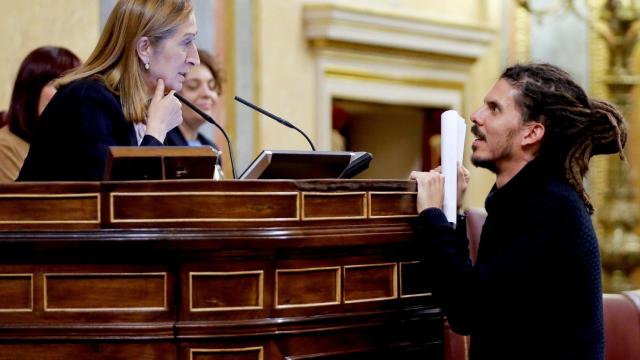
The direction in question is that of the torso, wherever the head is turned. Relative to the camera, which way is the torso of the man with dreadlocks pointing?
to the viewer's left

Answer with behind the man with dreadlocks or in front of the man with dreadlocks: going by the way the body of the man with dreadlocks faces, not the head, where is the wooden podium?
in front

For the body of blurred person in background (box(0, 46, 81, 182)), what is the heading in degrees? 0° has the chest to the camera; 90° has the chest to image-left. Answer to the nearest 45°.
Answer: approximately 270°

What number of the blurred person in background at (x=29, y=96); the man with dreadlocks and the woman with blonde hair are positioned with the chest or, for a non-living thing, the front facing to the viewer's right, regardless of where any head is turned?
2

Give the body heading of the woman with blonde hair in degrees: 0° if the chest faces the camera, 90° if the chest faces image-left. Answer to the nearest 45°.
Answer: approximately 270°

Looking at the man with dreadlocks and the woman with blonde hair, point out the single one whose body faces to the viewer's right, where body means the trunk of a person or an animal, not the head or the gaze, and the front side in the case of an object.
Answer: the woman with blonde hair

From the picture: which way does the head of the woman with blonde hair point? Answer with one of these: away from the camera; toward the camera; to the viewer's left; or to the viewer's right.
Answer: to the viewer's right

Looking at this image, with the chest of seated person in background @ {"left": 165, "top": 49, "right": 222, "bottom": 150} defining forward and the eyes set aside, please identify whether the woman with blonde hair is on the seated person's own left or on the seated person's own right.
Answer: on the seated person's own right
